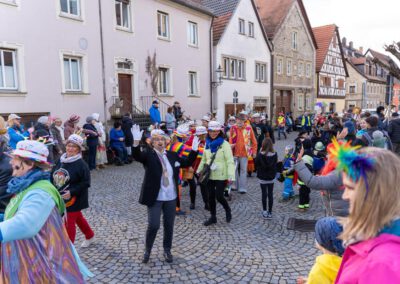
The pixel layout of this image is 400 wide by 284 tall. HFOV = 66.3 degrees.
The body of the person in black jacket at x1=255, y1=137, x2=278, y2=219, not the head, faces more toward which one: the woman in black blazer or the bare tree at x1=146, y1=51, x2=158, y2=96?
the bare tree

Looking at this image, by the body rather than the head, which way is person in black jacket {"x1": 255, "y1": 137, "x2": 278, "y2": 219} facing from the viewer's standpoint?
away from the camera

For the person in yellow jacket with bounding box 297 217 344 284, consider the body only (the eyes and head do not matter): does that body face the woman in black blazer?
yes

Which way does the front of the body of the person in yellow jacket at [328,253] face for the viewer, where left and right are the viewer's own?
facing away from the viewer and to the left of the viewer

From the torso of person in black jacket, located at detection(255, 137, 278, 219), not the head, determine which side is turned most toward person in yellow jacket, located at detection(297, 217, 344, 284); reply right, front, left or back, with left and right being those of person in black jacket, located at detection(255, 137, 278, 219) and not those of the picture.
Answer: back

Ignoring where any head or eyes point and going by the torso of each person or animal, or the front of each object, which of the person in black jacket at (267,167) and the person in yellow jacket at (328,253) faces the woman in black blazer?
the person in yellow jacket at (328,253)

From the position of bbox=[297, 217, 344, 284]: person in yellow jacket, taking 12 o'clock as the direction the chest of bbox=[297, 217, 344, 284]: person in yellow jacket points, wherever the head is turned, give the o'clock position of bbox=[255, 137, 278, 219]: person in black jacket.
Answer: bbox=[255, 137, 278, 219]: person in black jacket is roughly at 1 o'clock from bbox=[297, 217, 344, 284]: person in yellow jacket.
